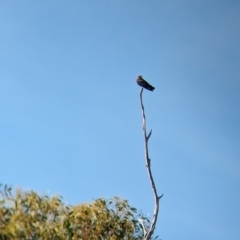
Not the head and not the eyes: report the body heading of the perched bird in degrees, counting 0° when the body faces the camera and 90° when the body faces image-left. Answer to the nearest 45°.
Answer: approximately 90°
